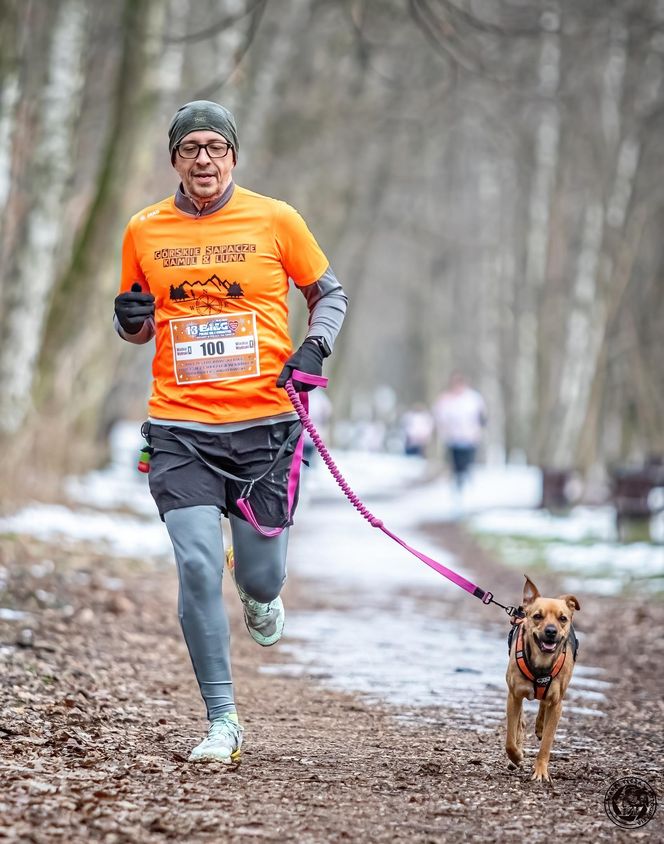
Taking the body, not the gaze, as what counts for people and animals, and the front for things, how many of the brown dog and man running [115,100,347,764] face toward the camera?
2

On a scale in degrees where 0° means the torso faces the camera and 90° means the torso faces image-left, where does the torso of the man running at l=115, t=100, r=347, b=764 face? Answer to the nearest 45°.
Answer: approximately 0°

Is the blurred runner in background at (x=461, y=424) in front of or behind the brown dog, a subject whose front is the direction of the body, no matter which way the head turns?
behind

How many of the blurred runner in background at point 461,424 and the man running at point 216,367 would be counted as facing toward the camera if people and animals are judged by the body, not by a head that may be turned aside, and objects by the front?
2

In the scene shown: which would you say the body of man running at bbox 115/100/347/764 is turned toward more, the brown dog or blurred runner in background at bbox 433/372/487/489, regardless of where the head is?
the brown dog

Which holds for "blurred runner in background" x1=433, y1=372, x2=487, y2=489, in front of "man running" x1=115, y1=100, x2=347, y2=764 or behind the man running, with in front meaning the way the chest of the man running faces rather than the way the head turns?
behind

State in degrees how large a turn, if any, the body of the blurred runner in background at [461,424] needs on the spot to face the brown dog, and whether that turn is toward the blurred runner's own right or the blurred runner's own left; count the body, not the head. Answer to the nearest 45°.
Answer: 0° — they already face it

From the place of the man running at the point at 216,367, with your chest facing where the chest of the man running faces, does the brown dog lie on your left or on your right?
on your left

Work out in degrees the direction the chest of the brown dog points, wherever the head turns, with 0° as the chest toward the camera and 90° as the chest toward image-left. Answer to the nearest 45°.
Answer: approximately 0°

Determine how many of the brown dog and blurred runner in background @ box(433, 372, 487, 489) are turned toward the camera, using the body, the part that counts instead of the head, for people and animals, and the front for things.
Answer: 2

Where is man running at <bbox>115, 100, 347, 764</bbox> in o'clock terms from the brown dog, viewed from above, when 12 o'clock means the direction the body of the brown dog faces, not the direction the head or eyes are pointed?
The man running is roughly at 3 o'clock from the brown dog.

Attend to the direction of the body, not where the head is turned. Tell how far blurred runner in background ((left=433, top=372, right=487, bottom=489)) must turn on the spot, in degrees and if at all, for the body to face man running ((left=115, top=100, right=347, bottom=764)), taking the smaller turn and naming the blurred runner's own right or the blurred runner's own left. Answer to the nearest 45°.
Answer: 0° — they already face them
